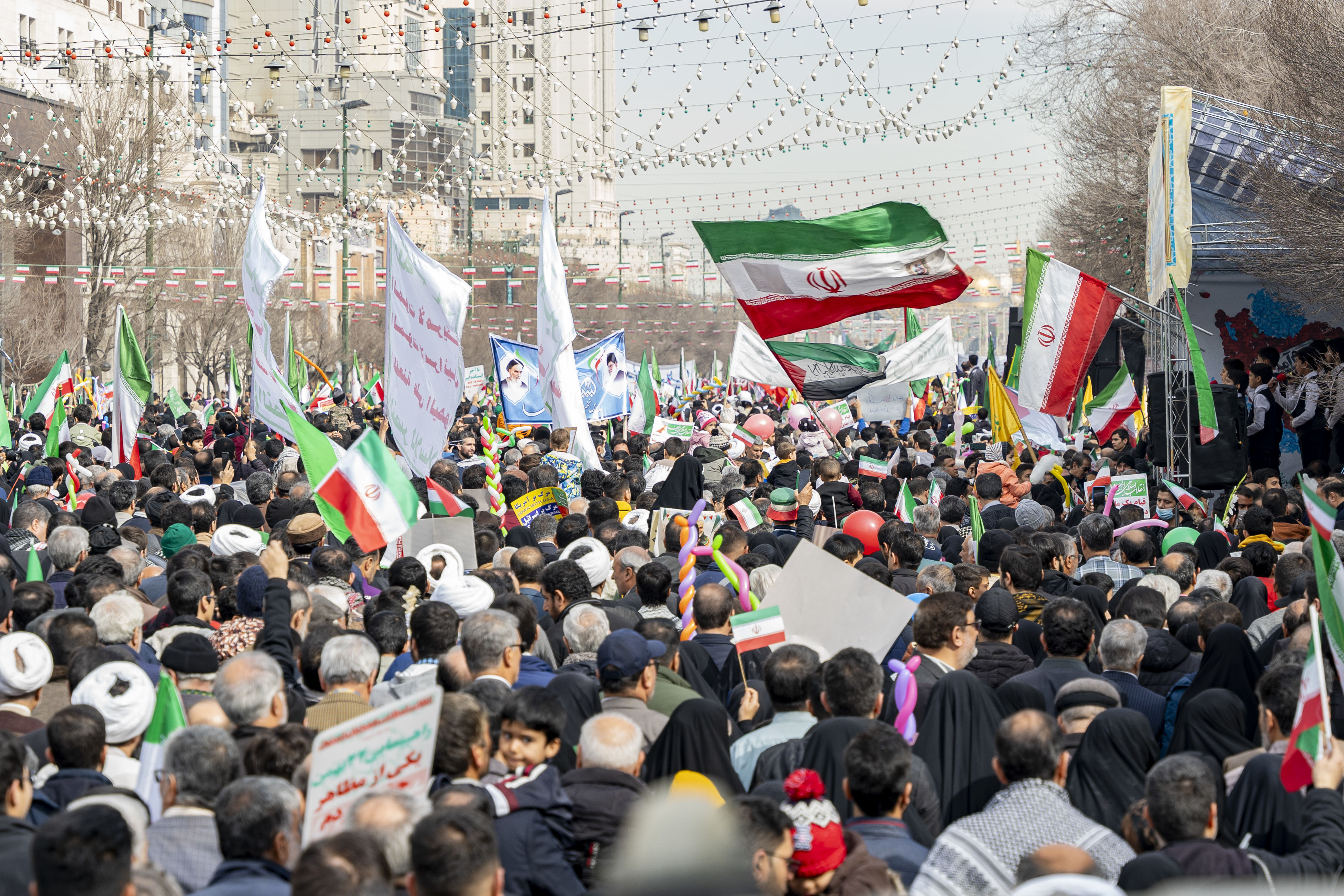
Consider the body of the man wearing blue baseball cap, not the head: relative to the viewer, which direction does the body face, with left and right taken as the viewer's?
facing away from the viewer and to the right of the viewer

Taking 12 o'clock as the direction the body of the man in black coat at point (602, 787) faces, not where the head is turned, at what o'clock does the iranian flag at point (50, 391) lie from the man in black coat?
The iranian flag is roughly at 11 o'clock from the man in black coat.

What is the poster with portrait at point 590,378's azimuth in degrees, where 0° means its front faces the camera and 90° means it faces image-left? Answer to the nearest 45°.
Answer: approximately 0°

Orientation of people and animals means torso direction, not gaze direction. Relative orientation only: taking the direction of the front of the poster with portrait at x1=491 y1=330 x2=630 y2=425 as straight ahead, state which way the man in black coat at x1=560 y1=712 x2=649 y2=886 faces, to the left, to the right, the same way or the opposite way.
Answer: the opposite way

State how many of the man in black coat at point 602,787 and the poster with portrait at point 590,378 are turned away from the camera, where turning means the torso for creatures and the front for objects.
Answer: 1

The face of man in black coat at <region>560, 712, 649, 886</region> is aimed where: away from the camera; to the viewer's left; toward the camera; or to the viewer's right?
away from the camera

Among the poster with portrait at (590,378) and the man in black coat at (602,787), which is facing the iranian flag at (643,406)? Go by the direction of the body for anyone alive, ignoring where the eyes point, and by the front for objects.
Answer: the man in black coat

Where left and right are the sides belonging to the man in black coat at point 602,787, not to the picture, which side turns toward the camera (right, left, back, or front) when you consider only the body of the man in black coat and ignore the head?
back

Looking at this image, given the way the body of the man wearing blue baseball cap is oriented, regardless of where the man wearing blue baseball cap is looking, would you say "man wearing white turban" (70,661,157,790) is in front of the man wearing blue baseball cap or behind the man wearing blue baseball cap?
behind

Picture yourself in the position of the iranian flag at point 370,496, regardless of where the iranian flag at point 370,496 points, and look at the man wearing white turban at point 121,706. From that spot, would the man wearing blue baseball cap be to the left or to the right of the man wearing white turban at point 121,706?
left

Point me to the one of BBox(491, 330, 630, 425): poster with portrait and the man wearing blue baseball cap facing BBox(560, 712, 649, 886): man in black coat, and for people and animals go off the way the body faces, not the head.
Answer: the poster with portrait

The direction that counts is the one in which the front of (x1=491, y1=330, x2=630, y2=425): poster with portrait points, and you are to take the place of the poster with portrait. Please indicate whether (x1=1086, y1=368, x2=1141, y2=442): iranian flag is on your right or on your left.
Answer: on your left

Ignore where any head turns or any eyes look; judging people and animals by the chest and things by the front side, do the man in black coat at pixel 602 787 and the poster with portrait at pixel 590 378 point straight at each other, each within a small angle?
yes

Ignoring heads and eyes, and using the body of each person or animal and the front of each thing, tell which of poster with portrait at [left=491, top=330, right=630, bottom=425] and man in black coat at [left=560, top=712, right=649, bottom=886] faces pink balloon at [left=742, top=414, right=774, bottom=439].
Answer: the man in black coat
